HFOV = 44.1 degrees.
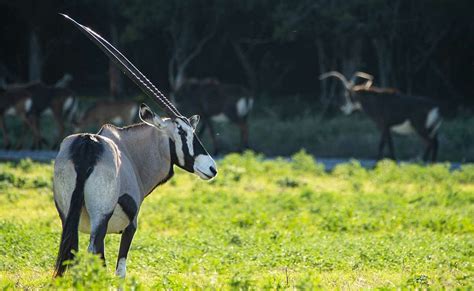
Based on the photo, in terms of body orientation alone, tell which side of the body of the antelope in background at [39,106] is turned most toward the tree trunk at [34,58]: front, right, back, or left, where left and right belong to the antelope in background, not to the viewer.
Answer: right

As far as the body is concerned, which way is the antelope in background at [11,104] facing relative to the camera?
to the viewer's right

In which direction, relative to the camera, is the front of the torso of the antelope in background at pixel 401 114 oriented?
to the viewer's left

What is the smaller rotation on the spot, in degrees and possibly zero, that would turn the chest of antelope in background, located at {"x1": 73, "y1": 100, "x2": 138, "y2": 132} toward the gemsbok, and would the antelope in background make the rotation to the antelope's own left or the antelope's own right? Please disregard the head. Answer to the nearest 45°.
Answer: approximately 90° to the antelope's own left

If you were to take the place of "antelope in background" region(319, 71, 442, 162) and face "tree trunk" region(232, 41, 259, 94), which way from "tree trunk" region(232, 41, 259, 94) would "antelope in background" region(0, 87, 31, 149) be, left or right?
left

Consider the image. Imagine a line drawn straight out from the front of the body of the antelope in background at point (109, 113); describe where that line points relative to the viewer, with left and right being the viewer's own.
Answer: facing to the left of the viewer

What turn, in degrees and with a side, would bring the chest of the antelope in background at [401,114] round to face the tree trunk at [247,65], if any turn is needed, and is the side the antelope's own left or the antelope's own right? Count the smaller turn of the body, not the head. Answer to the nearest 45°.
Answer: approximately 45° to the antelope's own right

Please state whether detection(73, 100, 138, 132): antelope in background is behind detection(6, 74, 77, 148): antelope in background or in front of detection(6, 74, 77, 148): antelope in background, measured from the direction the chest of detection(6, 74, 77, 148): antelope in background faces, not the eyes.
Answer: behind
